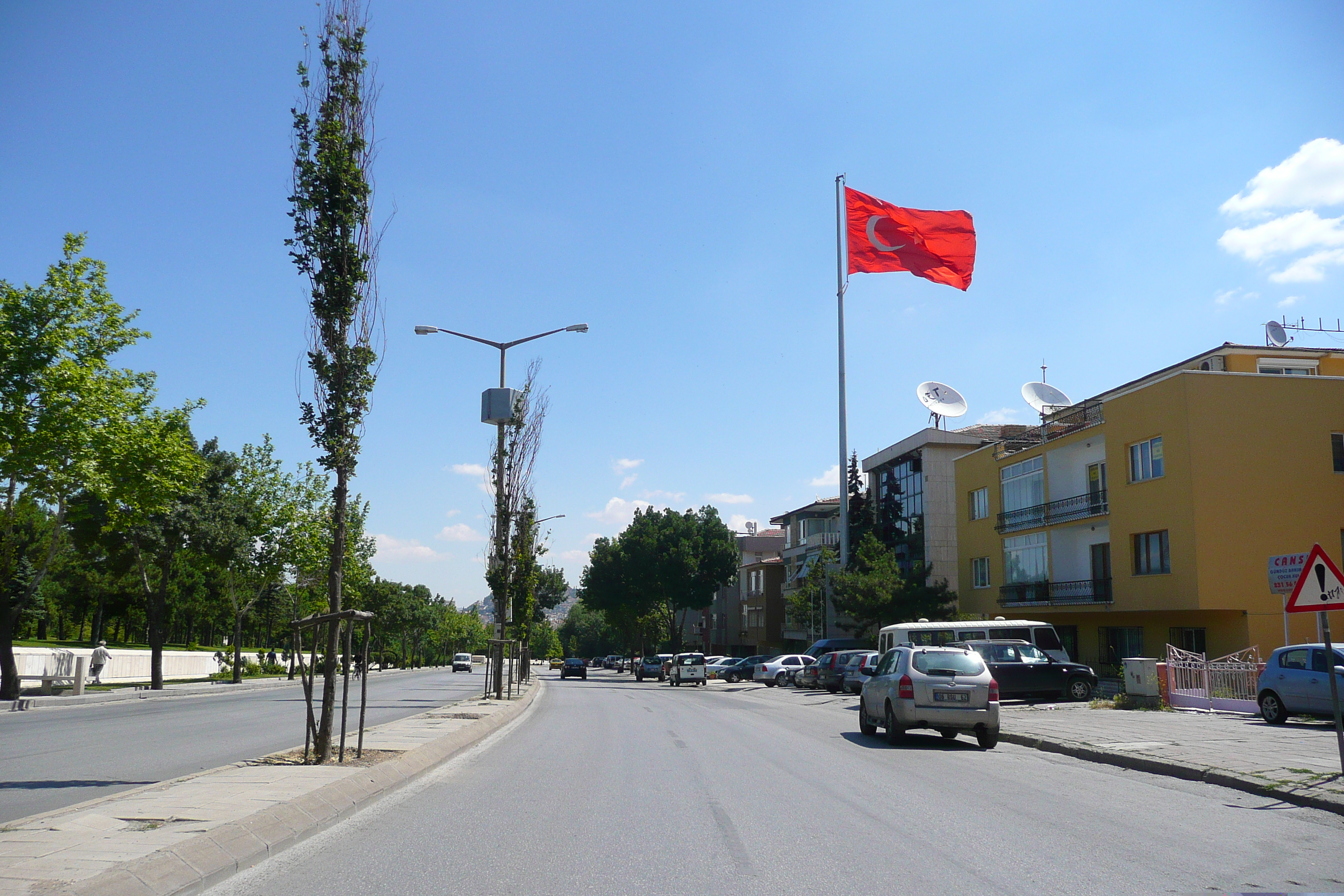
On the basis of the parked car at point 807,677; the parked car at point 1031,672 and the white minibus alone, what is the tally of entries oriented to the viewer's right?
2

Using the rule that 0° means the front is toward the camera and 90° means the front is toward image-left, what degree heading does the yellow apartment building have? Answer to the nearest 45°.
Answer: approximately 45°

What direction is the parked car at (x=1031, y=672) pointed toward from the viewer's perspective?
to the viewer's right

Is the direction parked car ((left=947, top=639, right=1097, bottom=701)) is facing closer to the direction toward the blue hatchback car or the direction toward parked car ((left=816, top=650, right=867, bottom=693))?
the blue hatchback car

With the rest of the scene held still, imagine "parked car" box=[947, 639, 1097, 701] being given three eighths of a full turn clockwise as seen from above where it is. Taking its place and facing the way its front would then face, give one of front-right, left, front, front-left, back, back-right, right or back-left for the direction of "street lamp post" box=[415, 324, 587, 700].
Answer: front-right

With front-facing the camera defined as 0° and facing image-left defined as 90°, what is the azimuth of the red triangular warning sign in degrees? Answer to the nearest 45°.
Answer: approximately 0°

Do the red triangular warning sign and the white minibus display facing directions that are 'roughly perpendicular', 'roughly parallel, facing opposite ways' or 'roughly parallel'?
roughly perpendicular

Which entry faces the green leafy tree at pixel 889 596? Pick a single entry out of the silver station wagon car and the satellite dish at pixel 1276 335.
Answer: the silver station wagon car

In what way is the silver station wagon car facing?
away from the camera
